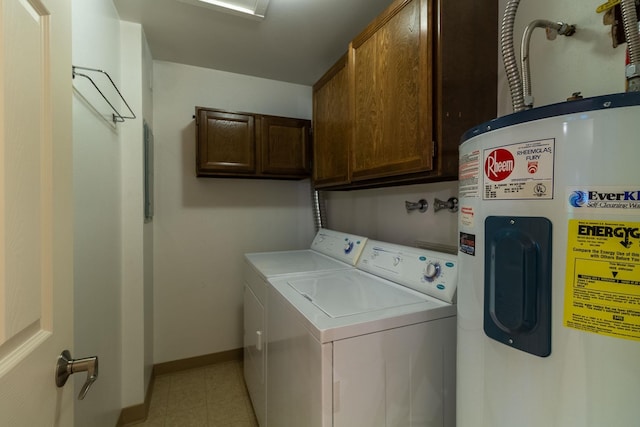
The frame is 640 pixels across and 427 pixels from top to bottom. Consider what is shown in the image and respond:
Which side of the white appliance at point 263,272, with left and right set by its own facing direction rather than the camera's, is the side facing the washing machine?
left

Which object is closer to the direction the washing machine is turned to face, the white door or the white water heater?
the white door

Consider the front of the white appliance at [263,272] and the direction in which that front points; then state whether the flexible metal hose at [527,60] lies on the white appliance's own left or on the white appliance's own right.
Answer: on the white appliance's own left

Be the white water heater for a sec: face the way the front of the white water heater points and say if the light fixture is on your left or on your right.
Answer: on your right

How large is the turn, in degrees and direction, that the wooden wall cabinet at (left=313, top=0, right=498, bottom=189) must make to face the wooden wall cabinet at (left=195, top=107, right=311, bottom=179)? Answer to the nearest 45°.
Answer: approximately 90° to its right

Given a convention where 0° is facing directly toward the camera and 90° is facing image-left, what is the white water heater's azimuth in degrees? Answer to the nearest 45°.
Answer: approximately 45°
